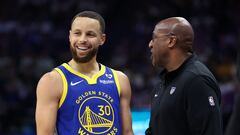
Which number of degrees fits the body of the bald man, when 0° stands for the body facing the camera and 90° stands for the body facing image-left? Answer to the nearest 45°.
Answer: approximately 45°

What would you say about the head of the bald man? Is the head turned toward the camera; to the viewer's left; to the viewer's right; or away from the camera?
to the viewer's left
